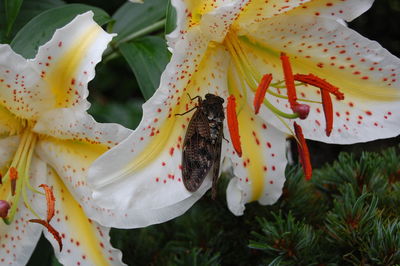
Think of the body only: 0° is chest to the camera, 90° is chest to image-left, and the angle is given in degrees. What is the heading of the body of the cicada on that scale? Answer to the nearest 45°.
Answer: approximately 180°
